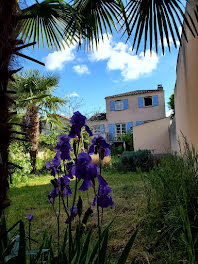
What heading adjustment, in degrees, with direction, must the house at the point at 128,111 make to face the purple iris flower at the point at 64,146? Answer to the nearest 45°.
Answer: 0° — it already faces it

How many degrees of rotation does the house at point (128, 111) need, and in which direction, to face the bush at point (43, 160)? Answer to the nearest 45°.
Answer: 0° — it already faces it

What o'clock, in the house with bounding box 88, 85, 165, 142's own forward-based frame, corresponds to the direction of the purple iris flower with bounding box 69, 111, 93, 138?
The purple iris flower is roughly at 12 o'clock from the house.

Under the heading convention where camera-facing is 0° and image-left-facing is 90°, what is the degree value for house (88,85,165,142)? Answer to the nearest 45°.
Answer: approximately 0°

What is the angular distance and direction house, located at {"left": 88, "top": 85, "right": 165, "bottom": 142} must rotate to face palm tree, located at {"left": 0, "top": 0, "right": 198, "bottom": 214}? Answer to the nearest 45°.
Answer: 0° — it already faces it

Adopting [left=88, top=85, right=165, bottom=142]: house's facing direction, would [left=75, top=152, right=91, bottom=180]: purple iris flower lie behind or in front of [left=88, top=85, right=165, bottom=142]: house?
in front
